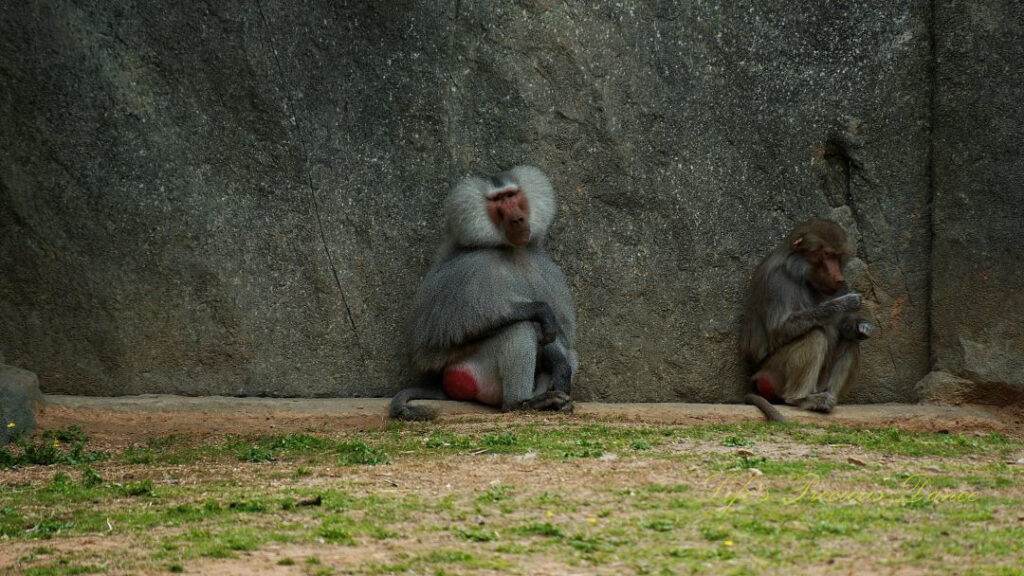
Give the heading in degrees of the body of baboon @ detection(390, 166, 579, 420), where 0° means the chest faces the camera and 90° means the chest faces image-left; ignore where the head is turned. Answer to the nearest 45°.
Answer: approximately 315°

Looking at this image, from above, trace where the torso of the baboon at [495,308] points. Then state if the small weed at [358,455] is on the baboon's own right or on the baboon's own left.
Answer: on the baboon's own right

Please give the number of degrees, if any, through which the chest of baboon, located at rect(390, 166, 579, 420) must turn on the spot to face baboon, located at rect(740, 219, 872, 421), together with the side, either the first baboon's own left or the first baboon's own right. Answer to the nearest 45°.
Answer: approximately 45° to the first baboon's own left
